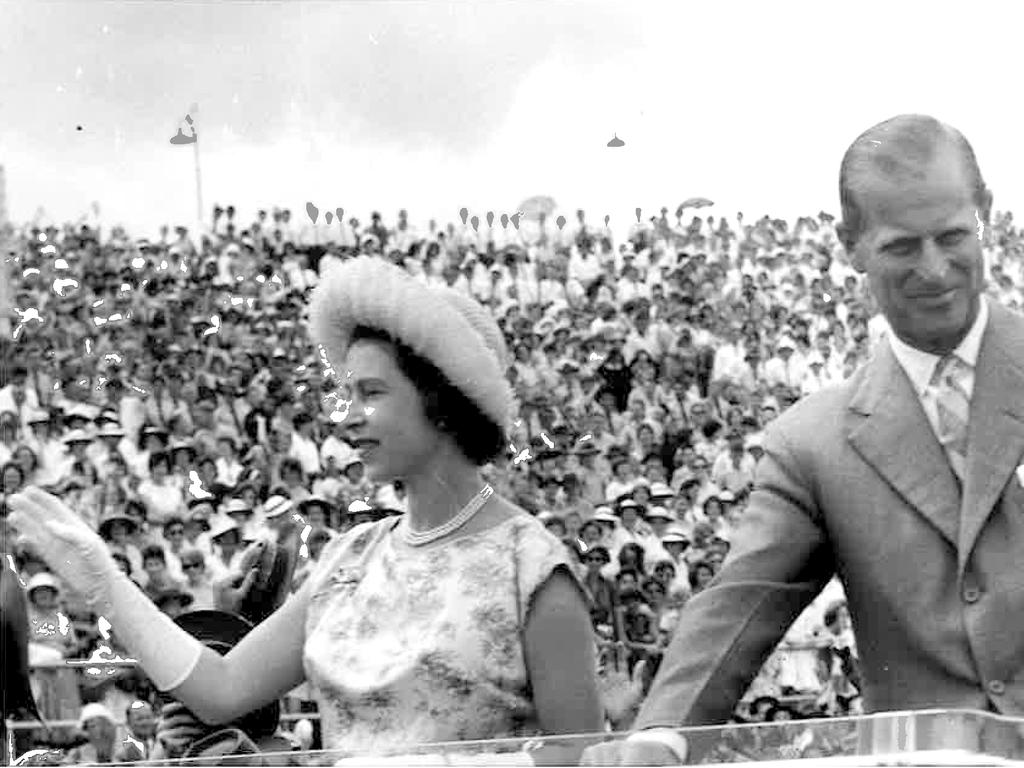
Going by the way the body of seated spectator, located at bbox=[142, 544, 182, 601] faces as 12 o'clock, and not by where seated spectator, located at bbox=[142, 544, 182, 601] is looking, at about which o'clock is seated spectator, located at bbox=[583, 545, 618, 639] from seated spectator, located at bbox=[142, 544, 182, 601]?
seated spectator, located at bbox=[583, 545, 618, 639] is roughly at 9 o'clock from seated spectator, located at bbox=[142, 544, 182, 601].

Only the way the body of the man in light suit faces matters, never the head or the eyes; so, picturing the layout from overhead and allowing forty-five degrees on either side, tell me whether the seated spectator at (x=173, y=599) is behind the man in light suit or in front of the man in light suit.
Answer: behind

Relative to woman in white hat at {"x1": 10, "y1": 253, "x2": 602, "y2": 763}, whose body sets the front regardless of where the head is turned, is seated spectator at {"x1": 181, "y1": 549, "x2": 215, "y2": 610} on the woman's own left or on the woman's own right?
on the woman's own right

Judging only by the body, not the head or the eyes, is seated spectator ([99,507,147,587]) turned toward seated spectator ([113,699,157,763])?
yes

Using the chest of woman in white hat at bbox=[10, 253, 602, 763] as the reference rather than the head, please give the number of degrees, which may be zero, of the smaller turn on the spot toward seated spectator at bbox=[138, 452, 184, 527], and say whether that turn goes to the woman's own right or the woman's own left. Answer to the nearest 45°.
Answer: approximately 135° to the woman's own right

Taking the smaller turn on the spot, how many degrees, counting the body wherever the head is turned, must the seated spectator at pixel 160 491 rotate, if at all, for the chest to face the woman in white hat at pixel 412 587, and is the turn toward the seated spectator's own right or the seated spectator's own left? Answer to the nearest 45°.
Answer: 0° — they already face them

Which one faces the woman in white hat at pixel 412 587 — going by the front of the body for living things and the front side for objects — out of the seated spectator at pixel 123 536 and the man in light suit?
the seated spectator

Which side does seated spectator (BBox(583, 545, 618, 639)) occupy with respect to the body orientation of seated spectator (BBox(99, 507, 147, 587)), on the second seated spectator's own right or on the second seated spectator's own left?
on the second seated spectator's own left
